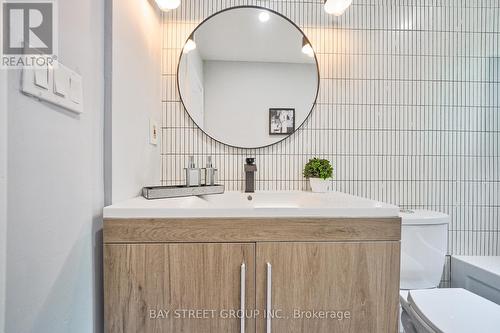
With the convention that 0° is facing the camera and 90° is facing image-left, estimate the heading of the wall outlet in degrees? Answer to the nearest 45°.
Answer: approximately 315°

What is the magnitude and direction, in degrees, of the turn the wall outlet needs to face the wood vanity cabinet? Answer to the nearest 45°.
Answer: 0° — it already faces it

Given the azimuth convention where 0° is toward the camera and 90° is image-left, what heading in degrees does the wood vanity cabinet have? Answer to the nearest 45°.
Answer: approximately 0°

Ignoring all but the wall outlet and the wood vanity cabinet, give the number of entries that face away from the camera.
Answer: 0

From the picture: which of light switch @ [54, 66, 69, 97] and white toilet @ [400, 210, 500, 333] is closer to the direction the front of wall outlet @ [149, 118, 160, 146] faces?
the white toilet

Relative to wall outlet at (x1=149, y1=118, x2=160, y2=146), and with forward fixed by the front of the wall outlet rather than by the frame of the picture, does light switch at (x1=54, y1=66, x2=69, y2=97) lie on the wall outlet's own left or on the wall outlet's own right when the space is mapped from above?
on the wall outlet's own right
